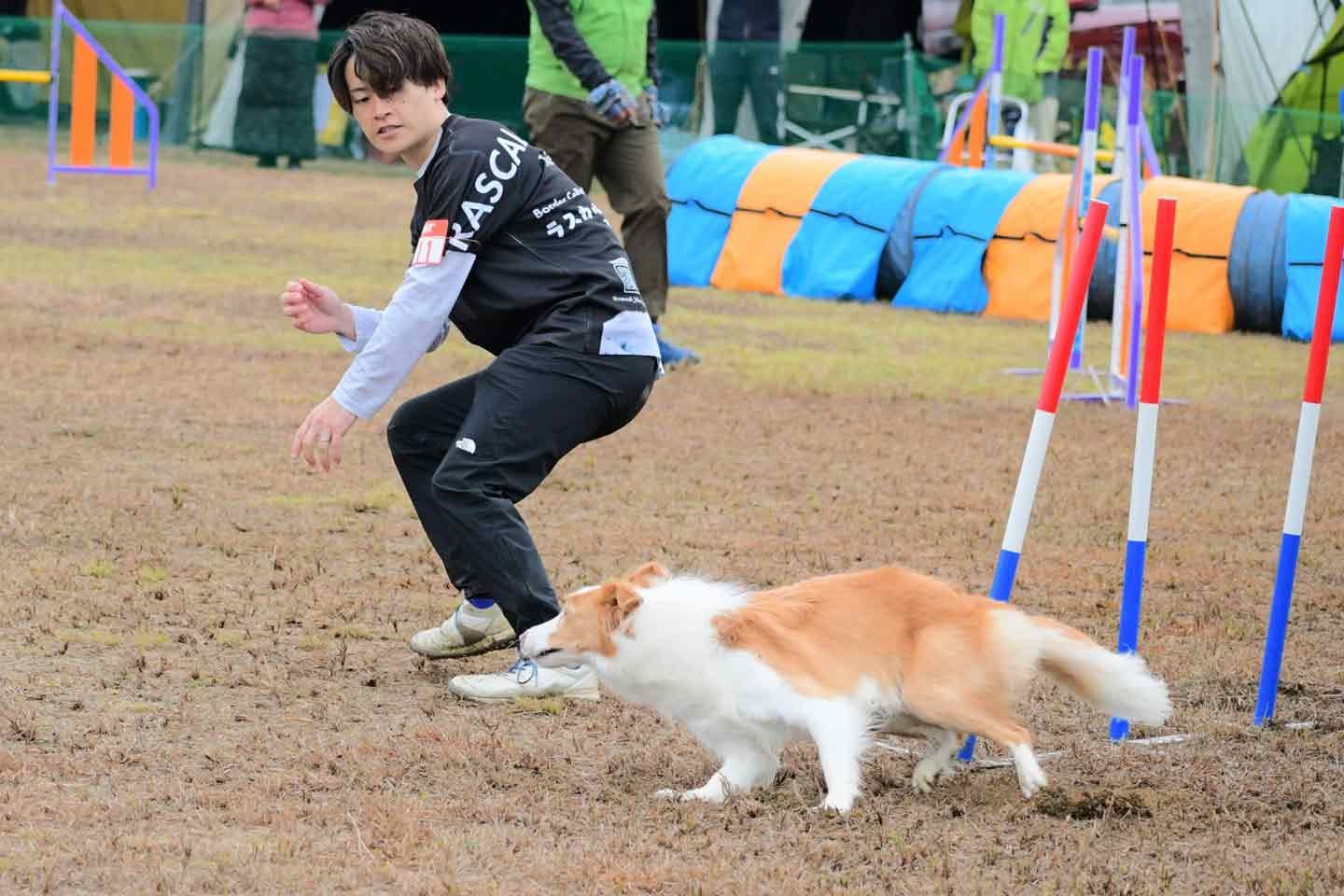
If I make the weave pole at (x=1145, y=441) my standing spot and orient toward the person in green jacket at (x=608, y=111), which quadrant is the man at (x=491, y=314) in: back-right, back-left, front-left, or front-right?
front-left

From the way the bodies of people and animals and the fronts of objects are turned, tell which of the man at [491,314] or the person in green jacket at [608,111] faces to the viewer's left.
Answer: the man

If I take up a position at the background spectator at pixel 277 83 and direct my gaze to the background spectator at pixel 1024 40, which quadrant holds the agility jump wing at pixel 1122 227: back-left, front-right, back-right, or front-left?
front-right

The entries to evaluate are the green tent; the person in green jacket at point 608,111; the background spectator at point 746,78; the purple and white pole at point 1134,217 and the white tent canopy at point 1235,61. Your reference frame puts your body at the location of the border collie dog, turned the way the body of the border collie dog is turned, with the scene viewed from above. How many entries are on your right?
5

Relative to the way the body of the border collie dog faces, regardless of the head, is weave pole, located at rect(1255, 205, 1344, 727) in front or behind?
behind

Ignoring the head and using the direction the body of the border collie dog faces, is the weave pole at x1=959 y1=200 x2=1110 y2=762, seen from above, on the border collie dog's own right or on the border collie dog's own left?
on the border collie dog's own right

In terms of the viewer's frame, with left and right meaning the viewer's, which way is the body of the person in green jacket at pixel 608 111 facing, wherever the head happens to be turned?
facing the viewer and to the right of the viewer

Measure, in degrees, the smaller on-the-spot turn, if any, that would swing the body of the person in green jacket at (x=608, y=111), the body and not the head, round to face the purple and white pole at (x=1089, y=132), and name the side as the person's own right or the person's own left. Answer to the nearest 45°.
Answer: approximately 45° to the person's own left

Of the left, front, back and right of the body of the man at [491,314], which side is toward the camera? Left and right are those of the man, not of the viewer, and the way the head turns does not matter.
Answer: left

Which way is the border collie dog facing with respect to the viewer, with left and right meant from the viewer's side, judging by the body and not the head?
facing to the left of the viewer

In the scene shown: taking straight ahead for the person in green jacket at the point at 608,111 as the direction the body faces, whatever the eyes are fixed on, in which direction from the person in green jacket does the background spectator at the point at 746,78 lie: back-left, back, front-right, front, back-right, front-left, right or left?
back-left

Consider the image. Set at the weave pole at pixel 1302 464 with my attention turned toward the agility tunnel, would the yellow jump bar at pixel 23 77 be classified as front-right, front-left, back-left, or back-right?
front-left

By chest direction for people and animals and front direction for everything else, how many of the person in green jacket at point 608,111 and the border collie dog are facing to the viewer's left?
1

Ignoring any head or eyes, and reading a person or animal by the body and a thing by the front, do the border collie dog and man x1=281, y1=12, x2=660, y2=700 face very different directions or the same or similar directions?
same or similar directions
